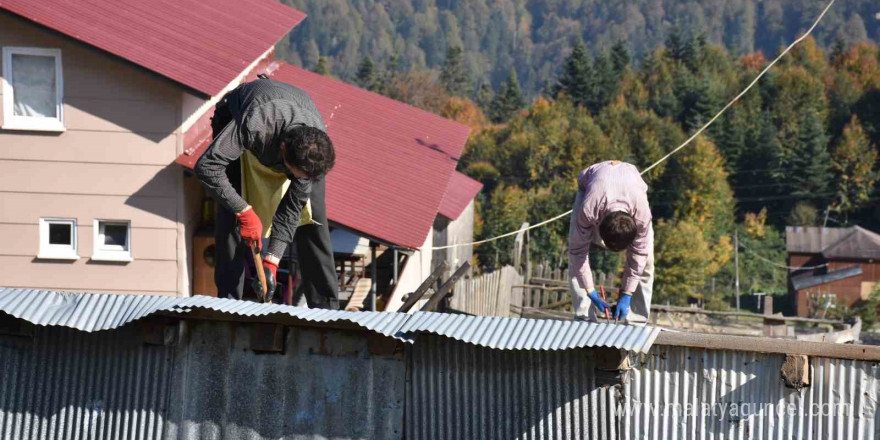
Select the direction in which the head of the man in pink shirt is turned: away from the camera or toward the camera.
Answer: toward the camera

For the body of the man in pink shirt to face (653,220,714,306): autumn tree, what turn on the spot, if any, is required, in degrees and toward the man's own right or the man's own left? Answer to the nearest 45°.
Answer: approximately 180°

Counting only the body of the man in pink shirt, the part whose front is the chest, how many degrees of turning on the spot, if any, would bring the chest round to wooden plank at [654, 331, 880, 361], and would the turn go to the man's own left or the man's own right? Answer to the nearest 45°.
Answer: approximately 45° to the man's own left

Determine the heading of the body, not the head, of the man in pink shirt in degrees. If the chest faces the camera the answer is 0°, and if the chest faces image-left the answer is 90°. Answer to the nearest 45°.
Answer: approximately 0°

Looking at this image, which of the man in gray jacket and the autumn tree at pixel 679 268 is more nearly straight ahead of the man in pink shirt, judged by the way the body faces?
the man in gray jacket

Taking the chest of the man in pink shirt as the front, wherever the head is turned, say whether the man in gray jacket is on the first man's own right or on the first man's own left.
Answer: on the first man's own right
